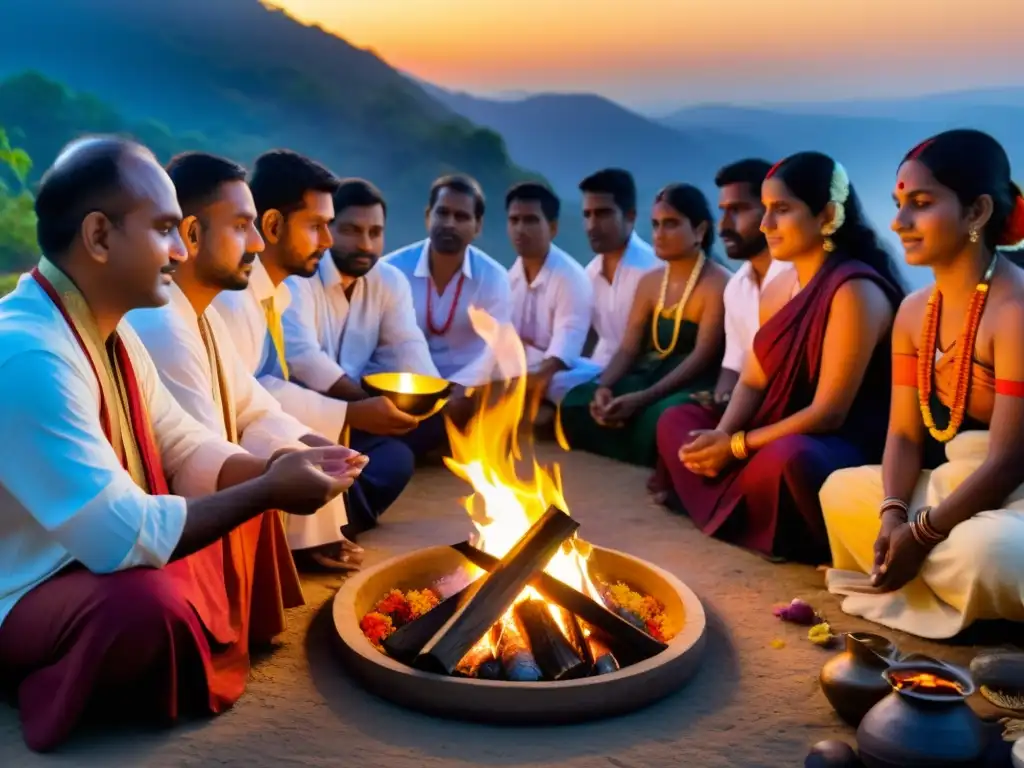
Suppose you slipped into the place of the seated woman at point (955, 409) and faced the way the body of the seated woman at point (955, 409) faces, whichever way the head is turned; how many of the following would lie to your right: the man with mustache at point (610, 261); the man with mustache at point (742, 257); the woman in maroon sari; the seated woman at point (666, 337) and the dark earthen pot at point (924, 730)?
4

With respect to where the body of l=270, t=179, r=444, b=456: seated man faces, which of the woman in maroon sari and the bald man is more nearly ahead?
the woman in maroon sari

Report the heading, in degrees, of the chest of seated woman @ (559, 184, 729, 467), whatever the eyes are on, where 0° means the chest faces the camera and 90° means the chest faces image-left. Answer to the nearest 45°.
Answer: approximately 45°

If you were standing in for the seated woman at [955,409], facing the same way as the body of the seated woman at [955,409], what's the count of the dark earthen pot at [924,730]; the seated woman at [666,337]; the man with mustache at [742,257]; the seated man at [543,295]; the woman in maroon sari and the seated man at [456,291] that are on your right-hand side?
5

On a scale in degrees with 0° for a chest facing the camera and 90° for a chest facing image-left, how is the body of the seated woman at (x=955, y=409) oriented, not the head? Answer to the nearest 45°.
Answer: approximately 45°

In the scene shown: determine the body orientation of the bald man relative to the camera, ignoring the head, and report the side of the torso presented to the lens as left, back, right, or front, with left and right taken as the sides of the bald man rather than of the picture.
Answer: right

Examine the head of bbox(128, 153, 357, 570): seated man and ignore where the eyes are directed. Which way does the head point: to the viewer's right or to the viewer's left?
to the viewer's right

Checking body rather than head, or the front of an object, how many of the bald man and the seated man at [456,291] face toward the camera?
1

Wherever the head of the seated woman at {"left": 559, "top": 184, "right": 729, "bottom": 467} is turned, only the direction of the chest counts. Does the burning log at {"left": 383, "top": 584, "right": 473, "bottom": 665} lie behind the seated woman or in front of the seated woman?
in front

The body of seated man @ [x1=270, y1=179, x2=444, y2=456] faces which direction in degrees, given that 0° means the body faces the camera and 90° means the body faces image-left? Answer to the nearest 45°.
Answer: approximately 315°

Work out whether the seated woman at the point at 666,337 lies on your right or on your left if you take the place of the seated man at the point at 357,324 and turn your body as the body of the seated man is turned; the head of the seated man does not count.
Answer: on your left
